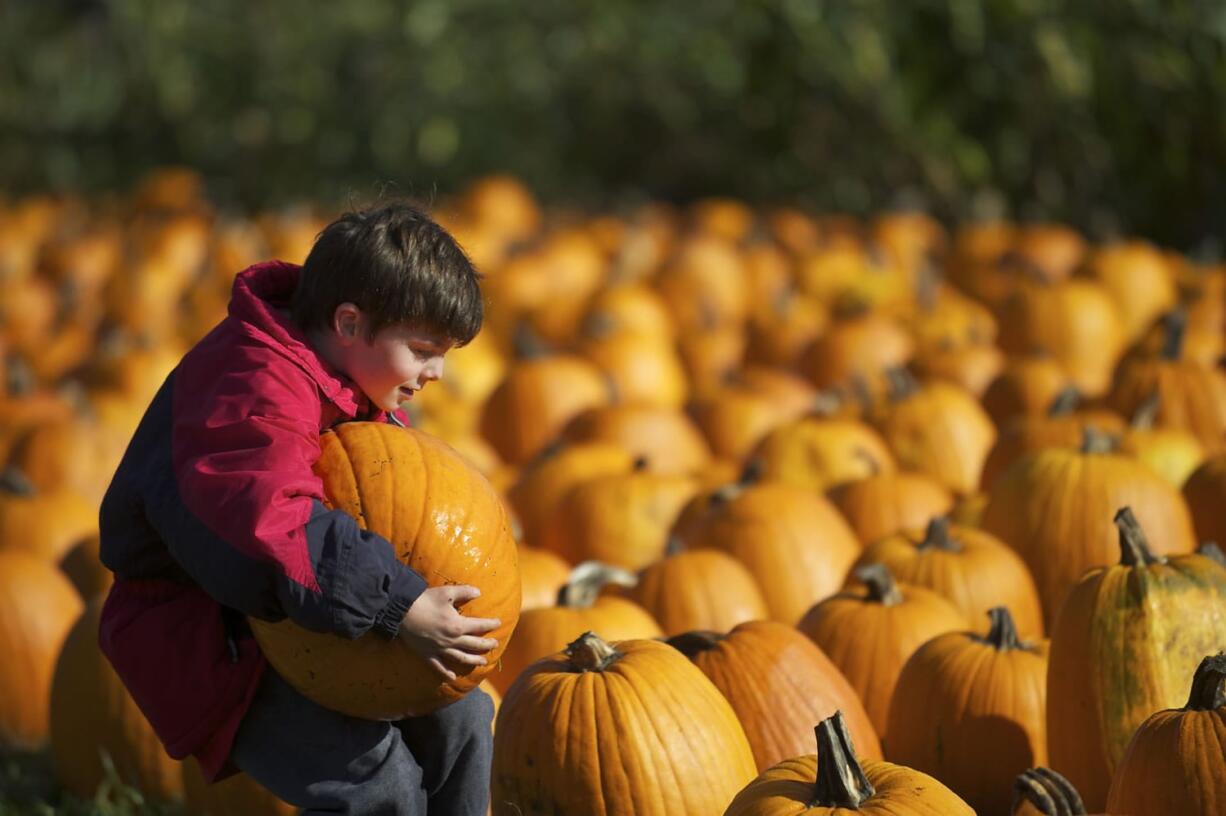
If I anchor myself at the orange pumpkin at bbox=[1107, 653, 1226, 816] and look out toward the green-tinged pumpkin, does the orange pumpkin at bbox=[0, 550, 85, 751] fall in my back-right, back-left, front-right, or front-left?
front-left

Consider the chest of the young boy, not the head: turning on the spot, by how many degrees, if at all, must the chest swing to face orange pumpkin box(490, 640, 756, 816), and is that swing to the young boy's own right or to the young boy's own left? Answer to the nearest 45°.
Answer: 0° — they already face it

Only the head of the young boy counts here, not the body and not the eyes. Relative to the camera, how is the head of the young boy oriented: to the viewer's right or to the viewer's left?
to the viewer's right

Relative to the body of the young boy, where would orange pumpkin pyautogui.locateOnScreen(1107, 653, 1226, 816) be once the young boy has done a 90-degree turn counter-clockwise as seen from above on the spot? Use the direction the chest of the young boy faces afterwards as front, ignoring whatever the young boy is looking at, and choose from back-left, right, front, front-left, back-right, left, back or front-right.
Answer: right

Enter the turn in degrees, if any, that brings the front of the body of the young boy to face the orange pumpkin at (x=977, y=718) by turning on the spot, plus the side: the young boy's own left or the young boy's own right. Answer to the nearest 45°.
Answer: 0° — they already face it

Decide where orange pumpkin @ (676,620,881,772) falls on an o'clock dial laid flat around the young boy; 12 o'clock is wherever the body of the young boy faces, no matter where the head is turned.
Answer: The orange pumpkin is roughly at 11 o'clock from the young boy.

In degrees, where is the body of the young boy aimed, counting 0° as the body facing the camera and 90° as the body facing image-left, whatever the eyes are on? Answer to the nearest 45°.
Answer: approximately 270°

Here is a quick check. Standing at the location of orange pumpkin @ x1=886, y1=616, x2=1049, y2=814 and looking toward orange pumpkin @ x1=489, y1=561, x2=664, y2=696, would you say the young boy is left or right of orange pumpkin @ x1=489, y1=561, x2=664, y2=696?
left
